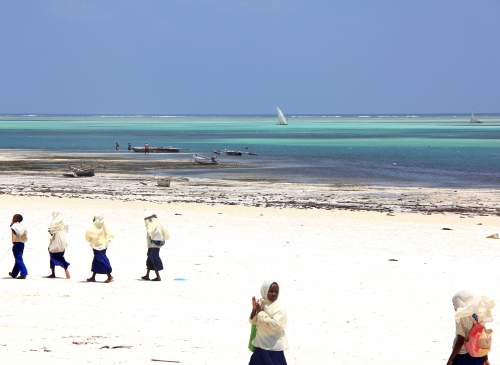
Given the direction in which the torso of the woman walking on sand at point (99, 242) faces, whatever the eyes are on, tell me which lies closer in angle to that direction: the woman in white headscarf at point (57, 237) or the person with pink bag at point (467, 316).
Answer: the woman in white headscarf

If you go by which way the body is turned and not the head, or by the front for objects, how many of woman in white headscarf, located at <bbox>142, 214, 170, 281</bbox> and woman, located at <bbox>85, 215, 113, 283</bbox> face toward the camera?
0

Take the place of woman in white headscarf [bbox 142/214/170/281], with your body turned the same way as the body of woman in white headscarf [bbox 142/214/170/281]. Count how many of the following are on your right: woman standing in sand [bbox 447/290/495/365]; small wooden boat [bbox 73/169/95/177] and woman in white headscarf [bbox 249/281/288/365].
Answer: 1

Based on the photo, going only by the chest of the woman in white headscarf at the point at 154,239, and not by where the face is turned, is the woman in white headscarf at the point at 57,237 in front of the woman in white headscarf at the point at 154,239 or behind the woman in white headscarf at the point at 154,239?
in front

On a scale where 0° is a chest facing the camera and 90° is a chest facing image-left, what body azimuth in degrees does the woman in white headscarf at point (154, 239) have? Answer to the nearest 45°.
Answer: approximately 90°

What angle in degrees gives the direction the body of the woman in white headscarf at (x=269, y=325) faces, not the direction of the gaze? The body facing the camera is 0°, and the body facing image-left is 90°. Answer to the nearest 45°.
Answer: approximately 45°

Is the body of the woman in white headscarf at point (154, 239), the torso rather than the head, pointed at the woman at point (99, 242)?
yes

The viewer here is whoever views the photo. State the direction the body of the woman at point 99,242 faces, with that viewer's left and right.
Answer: facing away from the viewer and to the left of the viewer

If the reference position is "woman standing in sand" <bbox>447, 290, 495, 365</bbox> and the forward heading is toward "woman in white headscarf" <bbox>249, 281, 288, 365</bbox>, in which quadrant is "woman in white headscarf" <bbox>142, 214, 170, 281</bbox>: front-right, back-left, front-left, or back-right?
front-right

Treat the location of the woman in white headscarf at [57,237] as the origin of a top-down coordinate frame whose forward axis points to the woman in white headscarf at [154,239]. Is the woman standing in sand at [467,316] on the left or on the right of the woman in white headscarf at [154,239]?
right

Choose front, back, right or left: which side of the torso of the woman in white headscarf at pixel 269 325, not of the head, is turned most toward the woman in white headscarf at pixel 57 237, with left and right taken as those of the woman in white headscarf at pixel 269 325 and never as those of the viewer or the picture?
right

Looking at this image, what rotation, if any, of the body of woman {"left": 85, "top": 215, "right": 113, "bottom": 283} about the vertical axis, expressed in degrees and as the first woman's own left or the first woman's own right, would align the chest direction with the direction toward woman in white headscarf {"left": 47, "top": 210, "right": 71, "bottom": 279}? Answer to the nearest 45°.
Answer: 0° — they already face them

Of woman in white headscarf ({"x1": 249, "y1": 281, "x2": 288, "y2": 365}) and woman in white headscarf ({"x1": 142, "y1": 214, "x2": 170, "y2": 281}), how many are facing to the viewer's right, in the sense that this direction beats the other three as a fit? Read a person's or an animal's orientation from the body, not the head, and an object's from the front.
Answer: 0
